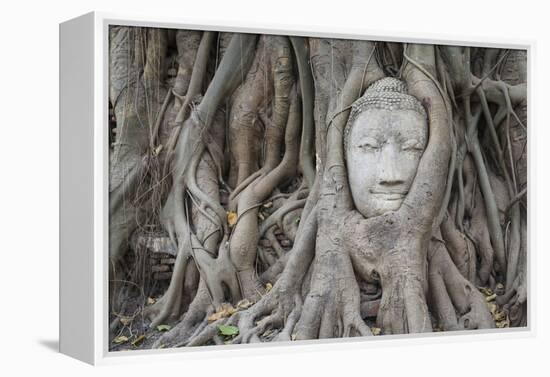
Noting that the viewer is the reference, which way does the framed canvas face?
facing the viewer and to the right of the viewer
